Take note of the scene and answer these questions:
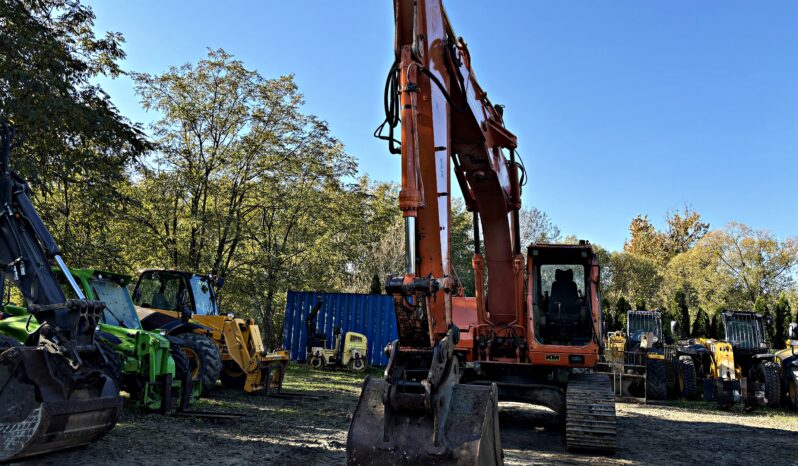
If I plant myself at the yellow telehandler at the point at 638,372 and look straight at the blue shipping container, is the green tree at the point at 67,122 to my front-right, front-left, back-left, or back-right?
front-left

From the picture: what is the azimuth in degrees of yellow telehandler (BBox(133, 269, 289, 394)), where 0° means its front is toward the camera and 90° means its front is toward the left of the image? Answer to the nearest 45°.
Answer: approximately 315°

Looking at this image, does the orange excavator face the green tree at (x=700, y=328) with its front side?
no

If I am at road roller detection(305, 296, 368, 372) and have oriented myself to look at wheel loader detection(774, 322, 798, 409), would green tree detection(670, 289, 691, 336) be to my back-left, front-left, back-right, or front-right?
front-left

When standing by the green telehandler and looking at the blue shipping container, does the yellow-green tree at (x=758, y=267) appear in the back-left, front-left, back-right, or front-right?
front-right

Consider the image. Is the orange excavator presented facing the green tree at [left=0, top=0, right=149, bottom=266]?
no

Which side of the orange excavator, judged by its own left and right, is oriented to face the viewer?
front

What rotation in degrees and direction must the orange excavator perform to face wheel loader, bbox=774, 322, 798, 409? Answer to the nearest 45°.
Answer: approximately 135° to its left
